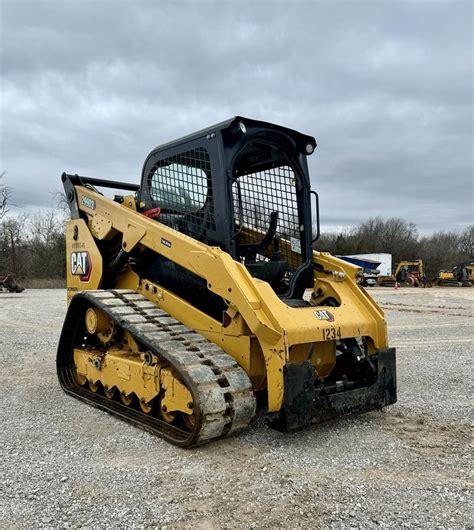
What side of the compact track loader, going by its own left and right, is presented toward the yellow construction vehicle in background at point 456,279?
left

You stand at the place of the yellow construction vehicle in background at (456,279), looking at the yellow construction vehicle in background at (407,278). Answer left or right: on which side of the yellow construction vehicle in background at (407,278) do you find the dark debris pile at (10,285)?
left

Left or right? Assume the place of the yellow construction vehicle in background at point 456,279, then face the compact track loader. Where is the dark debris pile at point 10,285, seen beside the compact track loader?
right

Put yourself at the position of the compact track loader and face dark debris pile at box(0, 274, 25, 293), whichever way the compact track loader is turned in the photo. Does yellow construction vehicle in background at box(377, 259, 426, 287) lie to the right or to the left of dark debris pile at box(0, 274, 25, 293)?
right

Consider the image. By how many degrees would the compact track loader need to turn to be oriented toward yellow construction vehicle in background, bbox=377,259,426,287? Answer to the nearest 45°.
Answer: approximately 135° to its left

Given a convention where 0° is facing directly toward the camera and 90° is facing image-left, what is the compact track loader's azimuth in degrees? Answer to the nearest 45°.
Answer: approximately 315°
